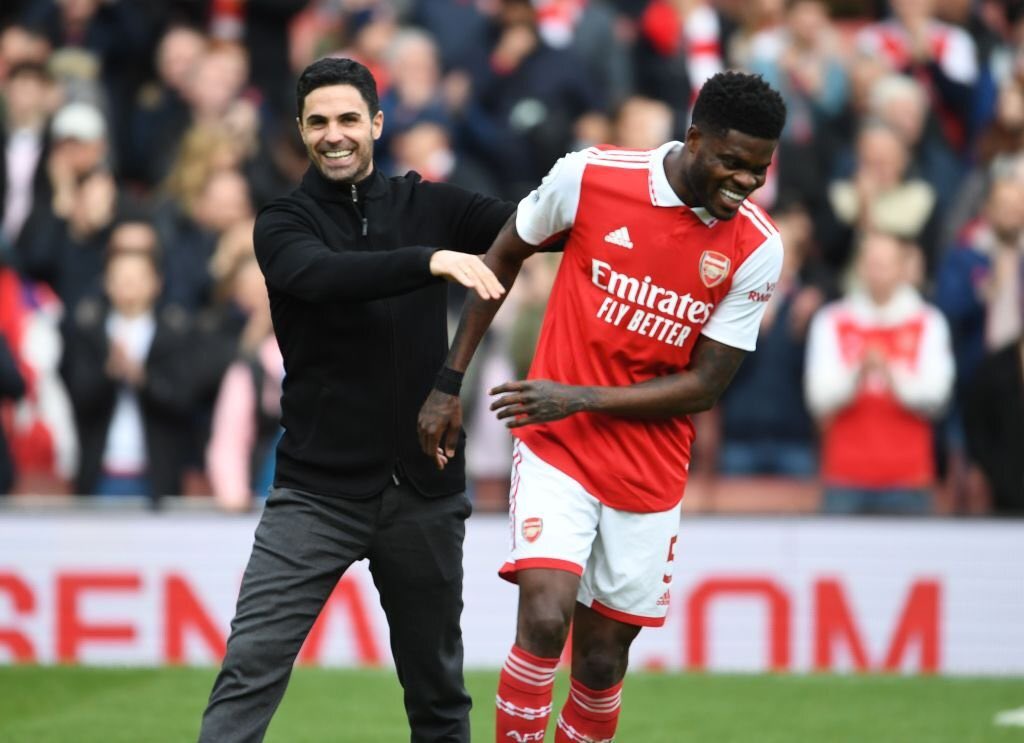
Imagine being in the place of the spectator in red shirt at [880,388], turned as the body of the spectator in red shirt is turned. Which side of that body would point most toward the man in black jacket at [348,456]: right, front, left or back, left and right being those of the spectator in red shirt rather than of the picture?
front

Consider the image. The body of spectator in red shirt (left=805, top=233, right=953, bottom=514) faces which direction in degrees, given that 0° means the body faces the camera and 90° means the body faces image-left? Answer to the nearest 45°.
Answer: approximately 0°

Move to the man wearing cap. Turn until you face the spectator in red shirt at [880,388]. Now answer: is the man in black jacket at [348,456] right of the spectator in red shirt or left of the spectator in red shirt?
right

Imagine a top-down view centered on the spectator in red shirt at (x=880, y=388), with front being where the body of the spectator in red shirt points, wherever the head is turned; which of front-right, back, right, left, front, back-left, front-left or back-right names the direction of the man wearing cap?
right

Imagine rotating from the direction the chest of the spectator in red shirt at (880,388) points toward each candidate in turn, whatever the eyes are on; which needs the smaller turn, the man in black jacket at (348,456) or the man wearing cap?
the man in black jacket
